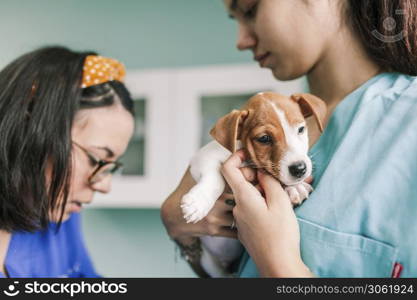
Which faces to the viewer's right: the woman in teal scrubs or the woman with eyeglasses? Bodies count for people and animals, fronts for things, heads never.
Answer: the woman with eyeglasses

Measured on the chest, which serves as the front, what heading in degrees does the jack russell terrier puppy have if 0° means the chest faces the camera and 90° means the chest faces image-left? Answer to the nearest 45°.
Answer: approximately 315°

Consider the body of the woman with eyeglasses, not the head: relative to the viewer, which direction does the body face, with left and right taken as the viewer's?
facing to the right of the viewer

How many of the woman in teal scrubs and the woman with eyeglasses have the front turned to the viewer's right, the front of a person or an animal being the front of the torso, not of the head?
1

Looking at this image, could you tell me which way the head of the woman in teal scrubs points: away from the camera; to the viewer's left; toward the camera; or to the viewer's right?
to the viewer's left

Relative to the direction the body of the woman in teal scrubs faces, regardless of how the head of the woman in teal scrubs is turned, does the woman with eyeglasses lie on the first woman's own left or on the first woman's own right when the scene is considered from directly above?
on the first woman's own right

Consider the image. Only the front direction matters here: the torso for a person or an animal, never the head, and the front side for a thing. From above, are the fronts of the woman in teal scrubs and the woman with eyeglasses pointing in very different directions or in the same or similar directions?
very different directions
